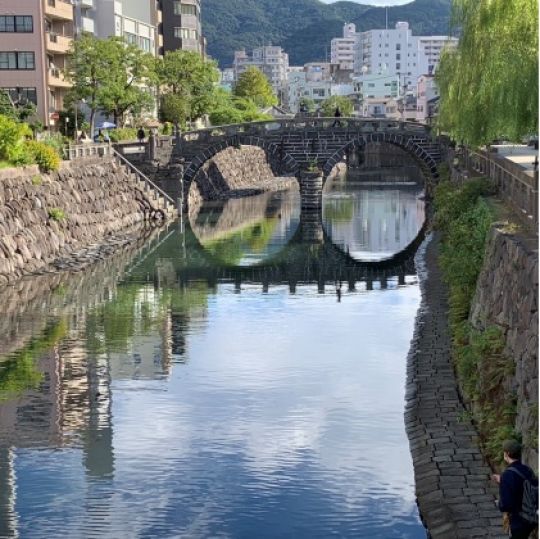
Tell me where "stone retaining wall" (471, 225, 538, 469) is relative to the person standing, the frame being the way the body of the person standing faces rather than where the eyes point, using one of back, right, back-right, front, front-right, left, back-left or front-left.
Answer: front-right

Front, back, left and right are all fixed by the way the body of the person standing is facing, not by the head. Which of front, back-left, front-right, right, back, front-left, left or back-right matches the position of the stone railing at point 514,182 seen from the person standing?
front-right

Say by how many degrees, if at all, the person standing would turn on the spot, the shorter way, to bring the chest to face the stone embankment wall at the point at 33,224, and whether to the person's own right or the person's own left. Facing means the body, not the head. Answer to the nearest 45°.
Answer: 0° — they already face it

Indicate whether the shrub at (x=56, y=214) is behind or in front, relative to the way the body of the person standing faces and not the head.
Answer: in front

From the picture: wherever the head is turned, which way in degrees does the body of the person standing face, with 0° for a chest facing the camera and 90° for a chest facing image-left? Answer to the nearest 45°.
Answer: approximately 135°

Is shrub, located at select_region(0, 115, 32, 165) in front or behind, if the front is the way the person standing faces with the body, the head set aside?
in front

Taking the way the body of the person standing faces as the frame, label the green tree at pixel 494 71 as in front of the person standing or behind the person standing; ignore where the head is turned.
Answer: in front

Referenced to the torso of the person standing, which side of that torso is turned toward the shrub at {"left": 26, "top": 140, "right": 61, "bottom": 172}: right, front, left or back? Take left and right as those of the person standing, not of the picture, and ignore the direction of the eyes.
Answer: front
